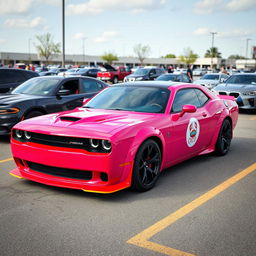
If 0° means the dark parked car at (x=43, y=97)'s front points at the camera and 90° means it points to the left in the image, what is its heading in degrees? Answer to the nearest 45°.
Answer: approximately 45°

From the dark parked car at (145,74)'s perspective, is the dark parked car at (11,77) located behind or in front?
in front

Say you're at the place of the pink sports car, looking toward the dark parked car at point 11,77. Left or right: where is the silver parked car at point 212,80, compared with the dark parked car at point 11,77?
right

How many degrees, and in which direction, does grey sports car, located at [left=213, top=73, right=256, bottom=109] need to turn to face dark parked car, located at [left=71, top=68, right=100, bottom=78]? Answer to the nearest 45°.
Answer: approximately 90° to its right

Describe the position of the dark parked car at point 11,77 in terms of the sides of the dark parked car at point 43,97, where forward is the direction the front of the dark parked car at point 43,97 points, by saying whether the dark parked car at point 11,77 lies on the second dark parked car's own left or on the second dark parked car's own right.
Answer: on the second dark parked car's own right

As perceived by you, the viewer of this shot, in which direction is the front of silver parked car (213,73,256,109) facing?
facing the viewer and to the left of the viewer

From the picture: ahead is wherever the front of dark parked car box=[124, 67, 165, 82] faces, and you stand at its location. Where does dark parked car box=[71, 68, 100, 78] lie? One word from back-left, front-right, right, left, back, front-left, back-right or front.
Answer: right

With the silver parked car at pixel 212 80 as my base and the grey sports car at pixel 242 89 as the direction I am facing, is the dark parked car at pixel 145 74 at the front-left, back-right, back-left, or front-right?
back-right

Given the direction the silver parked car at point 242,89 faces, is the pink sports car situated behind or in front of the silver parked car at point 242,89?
in front
